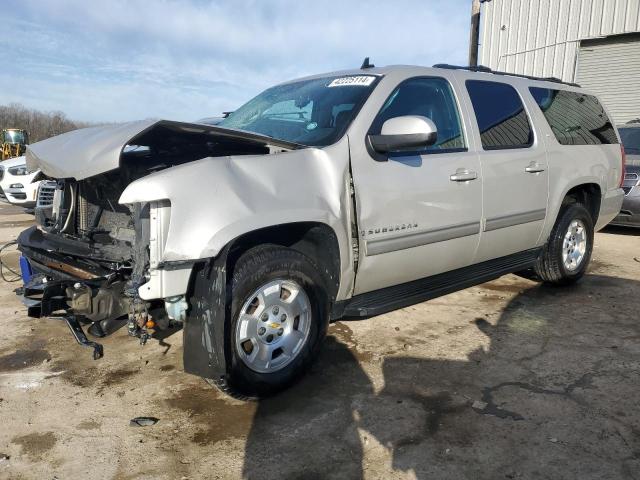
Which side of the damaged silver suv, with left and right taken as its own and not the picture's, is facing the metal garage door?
back

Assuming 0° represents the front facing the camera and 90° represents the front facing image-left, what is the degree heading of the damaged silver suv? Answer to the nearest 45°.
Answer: approximately 45°

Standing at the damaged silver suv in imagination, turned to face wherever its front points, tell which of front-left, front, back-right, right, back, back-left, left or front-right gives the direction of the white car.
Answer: right

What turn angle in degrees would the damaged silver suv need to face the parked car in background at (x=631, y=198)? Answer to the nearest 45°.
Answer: approximately 180°
